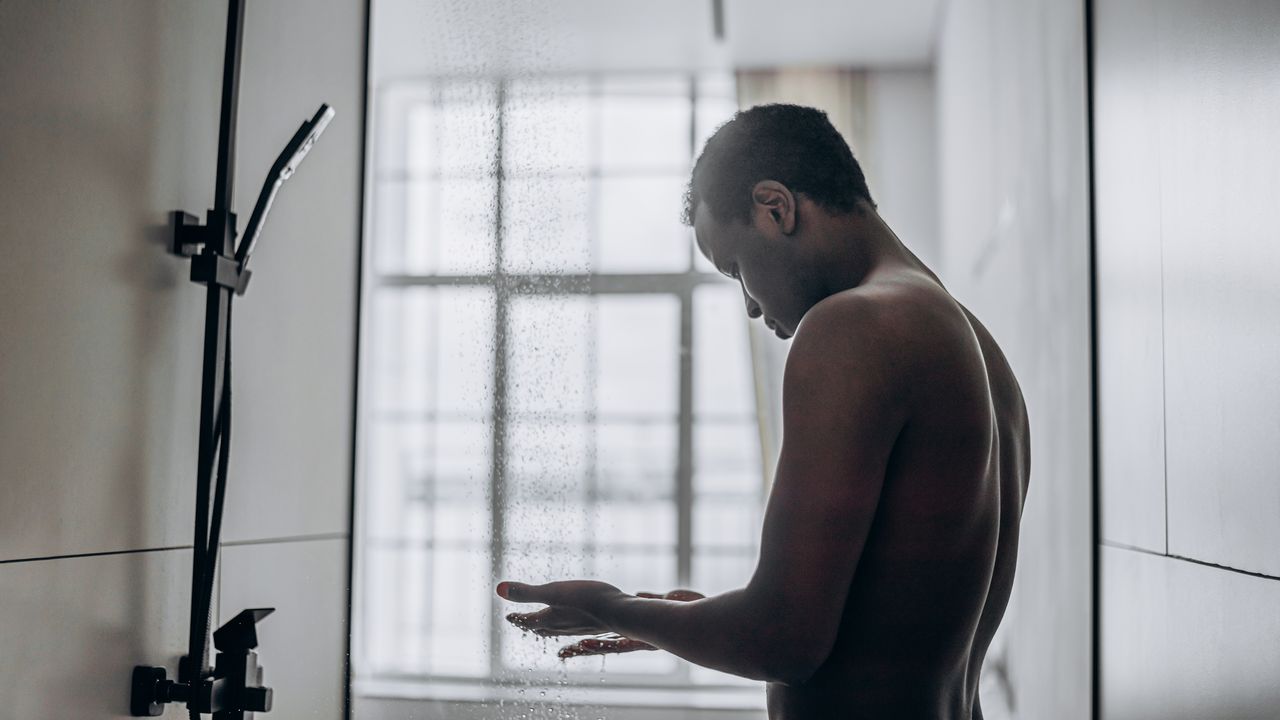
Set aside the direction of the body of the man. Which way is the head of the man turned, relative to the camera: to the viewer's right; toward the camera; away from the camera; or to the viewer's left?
to the viewer's left

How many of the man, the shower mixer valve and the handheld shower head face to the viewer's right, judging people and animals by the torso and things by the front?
2

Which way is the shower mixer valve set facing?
to the viewer's right

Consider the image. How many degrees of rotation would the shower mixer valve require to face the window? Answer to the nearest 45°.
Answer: approximately 45° to its left

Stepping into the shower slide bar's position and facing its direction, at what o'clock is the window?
The window is roughly at 10 o'clock from the shower slide bar.

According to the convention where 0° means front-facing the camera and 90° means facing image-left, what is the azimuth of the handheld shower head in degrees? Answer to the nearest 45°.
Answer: approximately 270°

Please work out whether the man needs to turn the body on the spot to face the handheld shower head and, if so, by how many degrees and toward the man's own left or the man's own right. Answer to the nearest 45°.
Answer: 0° — they already face it

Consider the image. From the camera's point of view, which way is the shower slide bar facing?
to the viewer's right

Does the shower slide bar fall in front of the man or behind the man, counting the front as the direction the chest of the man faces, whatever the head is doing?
in front

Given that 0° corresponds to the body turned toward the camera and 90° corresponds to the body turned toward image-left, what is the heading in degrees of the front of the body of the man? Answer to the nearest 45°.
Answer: approximately 135°
